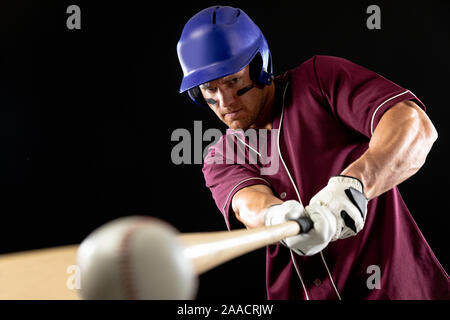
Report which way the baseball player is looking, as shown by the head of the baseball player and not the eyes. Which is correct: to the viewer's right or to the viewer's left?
to the viewer's left

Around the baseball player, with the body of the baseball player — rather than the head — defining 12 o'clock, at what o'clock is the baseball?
The baseball is roughly at 11 o'clock from the baseball player.
